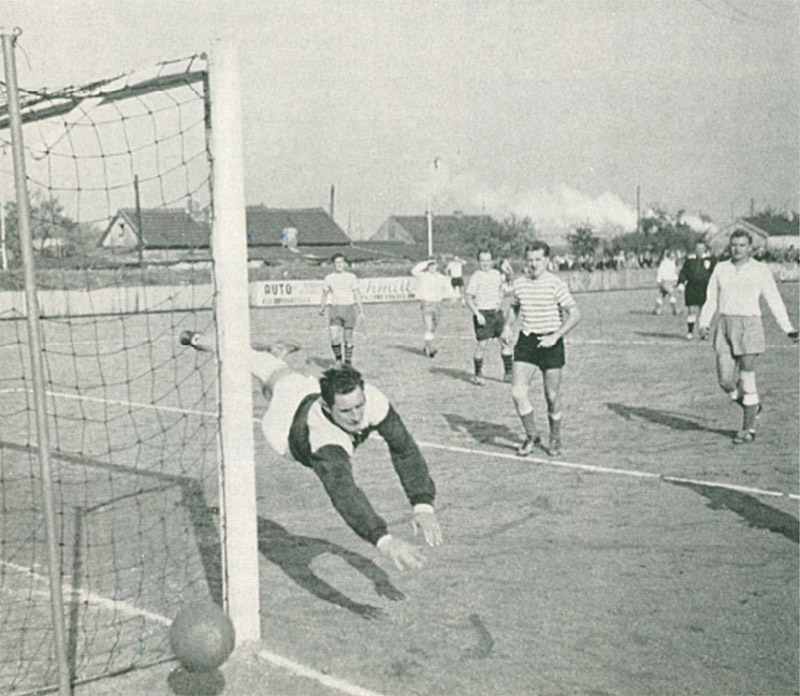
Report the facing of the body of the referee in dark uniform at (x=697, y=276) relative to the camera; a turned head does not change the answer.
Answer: toward the camera

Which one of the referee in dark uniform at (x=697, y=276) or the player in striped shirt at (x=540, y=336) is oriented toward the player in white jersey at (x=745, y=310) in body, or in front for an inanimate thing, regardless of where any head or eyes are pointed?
the referee in dark uniform

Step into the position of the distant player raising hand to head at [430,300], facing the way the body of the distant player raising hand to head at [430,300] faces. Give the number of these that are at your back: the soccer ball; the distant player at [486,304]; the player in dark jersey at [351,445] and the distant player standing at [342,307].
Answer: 0

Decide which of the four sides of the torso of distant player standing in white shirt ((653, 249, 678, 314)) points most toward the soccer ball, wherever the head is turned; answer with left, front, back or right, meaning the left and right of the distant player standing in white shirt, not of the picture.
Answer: front

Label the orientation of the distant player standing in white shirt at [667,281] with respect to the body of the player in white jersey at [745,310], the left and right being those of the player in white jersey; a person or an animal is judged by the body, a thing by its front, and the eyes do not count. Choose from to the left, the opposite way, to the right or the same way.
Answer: the same way

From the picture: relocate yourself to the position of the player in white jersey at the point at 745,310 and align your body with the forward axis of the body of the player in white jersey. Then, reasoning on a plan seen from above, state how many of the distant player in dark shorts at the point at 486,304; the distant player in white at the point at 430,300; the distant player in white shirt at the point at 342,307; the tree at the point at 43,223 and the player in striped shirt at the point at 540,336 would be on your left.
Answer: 0

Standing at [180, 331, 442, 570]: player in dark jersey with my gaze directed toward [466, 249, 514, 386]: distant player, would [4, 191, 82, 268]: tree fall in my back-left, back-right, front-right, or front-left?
front-left

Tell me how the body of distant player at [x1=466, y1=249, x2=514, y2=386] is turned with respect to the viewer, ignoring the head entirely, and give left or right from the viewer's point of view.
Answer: facing the viewer

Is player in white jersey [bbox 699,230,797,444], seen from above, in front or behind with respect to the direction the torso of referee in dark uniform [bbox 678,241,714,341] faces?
in front

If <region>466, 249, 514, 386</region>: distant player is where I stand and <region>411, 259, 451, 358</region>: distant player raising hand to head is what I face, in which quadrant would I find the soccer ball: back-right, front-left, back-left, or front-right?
back-left

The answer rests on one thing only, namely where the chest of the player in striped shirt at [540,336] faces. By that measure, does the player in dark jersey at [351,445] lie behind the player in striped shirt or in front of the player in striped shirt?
in front

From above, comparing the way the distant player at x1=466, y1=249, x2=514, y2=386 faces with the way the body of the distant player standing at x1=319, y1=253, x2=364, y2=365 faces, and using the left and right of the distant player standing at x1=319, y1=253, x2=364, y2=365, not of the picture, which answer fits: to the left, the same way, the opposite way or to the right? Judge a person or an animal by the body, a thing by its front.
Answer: the same way

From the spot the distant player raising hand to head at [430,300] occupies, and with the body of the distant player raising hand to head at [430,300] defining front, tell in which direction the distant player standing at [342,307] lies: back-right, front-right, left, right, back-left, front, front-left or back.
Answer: front-right

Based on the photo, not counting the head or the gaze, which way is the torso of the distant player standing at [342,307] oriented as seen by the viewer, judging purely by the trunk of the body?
toward the camera

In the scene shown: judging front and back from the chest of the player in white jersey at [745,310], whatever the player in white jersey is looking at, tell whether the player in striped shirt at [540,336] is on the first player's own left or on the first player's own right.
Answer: on the first player's own right

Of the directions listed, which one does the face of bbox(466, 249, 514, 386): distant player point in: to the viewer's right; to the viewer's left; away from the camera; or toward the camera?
toward the camera

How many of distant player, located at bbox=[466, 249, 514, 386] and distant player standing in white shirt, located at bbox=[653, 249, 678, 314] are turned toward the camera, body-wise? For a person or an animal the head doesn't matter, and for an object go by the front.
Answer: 2

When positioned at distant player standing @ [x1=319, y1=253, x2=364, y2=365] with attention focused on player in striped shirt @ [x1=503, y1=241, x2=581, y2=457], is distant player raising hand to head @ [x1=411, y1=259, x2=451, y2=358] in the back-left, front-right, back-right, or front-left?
back-left
